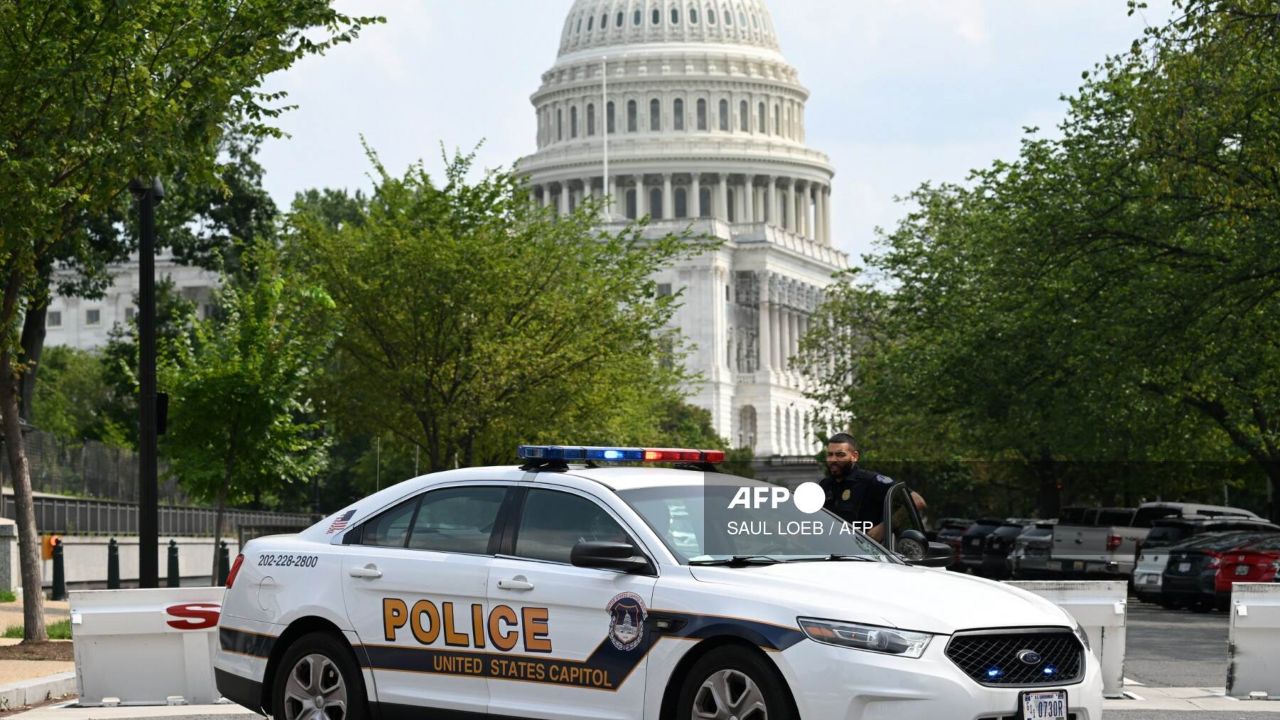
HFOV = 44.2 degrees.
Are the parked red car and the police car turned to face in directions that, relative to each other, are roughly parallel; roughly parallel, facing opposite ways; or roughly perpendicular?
roughly perpendicular

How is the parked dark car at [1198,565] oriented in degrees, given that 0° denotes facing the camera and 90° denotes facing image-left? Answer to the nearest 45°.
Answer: approximately 225°

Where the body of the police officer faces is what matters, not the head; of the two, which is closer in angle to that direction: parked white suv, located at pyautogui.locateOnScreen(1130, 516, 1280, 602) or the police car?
the police car

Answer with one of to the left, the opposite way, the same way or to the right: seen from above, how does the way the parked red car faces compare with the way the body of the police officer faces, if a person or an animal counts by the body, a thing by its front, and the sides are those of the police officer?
the opposite way

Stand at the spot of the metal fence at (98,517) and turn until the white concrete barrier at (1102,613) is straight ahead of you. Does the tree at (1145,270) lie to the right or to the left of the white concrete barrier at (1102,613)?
left

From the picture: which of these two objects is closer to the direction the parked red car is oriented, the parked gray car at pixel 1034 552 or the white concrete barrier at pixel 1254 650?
the parked gray car

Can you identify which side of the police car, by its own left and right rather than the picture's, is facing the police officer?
left

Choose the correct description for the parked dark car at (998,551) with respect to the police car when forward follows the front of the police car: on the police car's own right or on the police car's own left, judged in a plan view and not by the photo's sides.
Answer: on the police car's own left

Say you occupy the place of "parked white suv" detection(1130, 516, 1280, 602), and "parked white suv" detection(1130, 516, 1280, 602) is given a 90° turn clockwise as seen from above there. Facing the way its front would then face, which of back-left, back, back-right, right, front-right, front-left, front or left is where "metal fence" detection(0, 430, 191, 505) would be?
back-right
